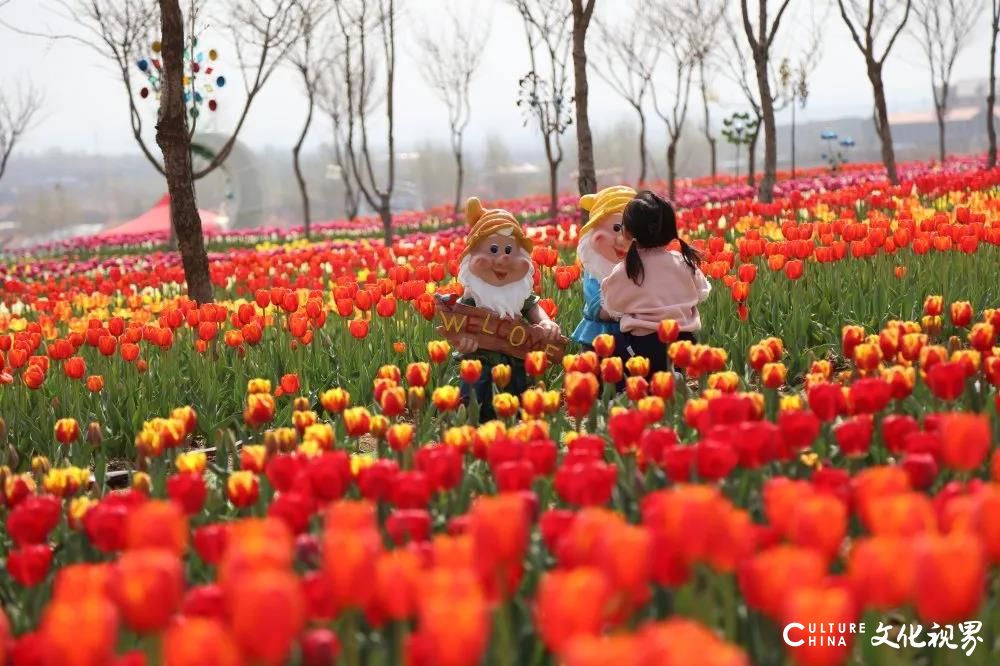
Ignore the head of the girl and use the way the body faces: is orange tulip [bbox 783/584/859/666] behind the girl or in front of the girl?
behind

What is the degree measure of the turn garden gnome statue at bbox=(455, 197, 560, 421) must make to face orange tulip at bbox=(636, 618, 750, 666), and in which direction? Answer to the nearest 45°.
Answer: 0° — it already faces it

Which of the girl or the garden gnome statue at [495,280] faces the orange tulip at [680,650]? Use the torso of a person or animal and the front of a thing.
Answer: the garden gnome statue

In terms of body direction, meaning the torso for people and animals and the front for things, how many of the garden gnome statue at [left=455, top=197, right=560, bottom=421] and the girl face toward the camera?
1

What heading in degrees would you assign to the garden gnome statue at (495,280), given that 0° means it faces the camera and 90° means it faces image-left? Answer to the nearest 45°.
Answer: approximately 0°

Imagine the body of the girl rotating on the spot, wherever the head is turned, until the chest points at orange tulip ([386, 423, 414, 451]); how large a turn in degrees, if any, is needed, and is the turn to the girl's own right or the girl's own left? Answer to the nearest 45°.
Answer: approximately 135° to the girl's own left

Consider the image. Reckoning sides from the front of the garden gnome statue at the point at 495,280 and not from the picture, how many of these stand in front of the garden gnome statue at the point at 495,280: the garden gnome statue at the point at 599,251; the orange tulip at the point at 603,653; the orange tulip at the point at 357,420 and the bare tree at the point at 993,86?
2

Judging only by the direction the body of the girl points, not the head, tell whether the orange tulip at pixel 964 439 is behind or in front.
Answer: behind

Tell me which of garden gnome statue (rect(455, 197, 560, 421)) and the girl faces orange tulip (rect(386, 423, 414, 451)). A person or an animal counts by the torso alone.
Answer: the garden gnome statue

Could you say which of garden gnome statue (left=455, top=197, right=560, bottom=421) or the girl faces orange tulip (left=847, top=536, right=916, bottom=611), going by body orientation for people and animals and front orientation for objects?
the garden gnome statue

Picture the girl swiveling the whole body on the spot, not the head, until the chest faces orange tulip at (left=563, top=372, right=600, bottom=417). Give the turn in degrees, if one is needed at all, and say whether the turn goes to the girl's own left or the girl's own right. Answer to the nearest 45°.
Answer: approximately 135° to the girl's own left

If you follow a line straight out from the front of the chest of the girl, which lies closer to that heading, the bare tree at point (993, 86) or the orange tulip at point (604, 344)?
the bare tree

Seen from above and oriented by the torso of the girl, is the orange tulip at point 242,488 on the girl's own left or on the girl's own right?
on the girl's own left

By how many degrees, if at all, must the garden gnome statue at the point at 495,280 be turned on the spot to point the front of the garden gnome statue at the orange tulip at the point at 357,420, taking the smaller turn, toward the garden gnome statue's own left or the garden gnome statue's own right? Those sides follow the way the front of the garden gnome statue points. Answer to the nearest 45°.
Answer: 0° — it already faces it

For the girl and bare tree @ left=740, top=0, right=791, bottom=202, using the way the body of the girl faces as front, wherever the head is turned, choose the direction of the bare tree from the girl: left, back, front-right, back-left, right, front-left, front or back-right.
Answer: front-right

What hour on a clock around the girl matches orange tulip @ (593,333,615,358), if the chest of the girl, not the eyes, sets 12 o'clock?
The orange tulip is roughly at 8 o'clock from the girl.

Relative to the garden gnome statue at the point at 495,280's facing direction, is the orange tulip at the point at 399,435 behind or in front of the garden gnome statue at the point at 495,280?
in front
